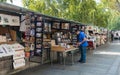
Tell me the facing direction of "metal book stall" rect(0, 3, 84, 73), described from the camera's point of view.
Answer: facing the viewer and to the right of the viewer
